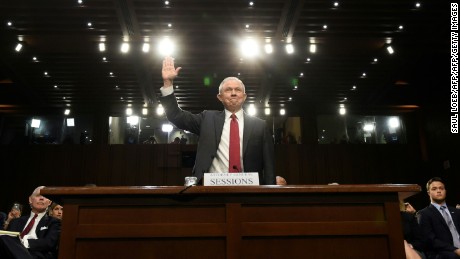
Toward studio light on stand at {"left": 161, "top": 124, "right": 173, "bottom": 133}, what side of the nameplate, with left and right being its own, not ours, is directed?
back

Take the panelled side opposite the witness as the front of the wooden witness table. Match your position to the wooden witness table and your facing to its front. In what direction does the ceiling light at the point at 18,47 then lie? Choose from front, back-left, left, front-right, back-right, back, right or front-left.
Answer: back-right

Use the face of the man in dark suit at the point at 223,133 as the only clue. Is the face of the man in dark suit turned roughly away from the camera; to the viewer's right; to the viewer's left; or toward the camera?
toward the camera

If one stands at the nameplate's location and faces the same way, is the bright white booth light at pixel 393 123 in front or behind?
behind

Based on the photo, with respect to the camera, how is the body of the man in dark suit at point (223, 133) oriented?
toward the camera

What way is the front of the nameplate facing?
toward the camera

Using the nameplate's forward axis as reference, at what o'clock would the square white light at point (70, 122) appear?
The square white light is roughly at 5 o'clock from the nameplate.
